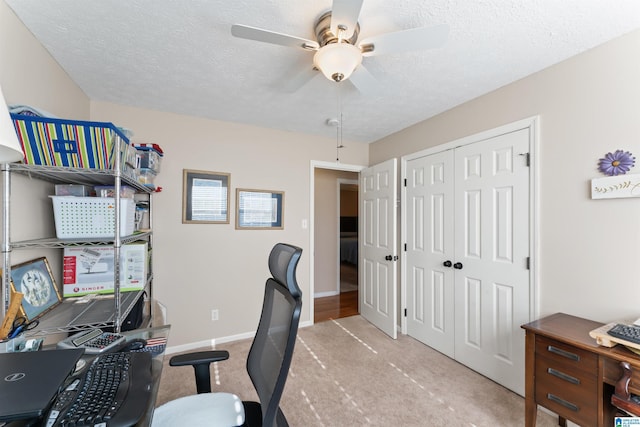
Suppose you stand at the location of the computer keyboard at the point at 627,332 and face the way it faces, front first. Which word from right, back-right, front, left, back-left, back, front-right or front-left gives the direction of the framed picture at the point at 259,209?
front-right

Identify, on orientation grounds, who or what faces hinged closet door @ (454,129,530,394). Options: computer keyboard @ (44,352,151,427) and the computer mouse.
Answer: the computer keyboard

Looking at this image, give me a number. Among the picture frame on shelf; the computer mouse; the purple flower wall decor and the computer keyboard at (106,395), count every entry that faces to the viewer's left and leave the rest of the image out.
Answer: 1

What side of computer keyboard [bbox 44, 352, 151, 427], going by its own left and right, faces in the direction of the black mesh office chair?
front

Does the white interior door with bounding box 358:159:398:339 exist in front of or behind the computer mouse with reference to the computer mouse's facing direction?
behind

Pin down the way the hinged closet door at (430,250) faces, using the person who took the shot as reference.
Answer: facing the viewer and to the left of the viewer

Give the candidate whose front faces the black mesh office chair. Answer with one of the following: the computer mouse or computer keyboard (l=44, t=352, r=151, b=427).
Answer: the computer keyboard

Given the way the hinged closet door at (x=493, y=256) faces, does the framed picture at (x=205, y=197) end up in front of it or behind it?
in front

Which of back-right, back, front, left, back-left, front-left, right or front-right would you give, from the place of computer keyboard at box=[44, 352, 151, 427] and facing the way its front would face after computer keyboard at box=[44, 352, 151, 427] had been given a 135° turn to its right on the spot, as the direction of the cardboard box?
back-right

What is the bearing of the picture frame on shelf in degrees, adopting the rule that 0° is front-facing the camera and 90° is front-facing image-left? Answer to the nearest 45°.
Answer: approximately 315°

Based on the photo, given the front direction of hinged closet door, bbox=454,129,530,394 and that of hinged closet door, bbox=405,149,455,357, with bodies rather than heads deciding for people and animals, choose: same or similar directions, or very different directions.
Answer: same or similar directions

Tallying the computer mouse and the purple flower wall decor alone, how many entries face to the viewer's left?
1

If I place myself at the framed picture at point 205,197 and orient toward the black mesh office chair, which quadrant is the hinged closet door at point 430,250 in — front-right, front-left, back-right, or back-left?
front-left

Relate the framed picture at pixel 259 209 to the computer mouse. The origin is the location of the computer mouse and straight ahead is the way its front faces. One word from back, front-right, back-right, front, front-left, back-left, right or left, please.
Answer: back-right

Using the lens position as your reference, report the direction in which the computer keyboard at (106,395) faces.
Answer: facing to the right of the viewer

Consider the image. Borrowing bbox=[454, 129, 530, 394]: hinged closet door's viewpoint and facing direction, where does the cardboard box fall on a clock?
The cardboard box is roughly at 12 o'clock from the hinged closet door.

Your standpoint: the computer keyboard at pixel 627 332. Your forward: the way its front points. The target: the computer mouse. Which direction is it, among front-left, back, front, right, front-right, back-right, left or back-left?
front

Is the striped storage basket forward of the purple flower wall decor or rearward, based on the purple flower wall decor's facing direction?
forward

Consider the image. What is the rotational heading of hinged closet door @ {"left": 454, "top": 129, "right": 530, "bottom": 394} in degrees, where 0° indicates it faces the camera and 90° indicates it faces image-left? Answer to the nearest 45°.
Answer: approximately 45°
